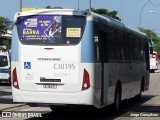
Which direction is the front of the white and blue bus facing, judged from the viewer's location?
facing away from the viewer and to the right of the viewer

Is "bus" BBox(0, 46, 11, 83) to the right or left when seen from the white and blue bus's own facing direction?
on its left
